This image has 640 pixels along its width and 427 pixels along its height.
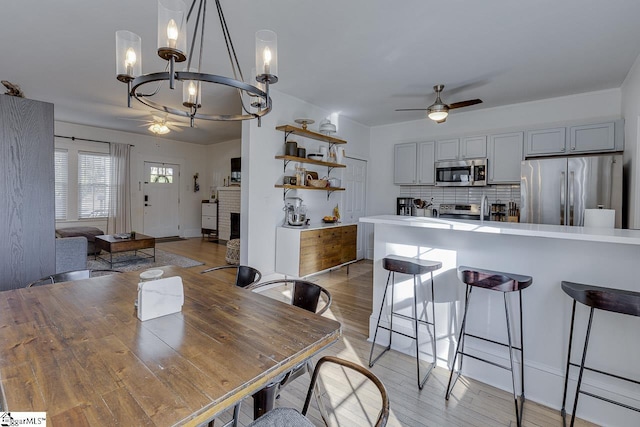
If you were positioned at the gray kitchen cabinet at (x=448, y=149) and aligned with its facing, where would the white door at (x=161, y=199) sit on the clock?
The white door is roughly at 3 o'clock from the gray kitchen cabinet.

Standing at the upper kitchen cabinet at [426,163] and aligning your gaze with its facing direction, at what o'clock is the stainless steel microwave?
The stainless steel microwave is roughly at 10 o'clock from the upper kitchen cabinet.

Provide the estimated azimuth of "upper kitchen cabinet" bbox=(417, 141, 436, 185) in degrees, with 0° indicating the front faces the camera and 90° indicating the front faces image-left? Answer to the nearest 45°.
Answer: approximately 0°

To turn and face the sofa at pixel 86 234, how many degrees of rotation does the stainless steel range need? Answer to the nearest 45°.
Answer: approximately 90° to its right

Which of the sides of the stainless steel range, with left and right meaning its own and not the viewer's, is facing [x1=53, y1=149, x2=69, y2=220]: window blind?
right

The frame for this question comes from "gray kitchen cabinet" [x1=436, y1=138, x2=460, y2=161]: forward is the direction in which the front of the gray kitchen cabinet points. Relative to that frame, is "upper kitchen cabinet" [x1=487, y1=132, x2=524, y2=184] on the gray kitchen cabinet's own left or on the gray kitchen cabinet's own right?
on the gray kitchen cabinet's own left

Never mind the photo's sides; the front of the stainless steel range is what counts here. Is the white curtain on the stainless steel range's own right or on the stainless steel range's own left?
on the stainless steel range's own right
